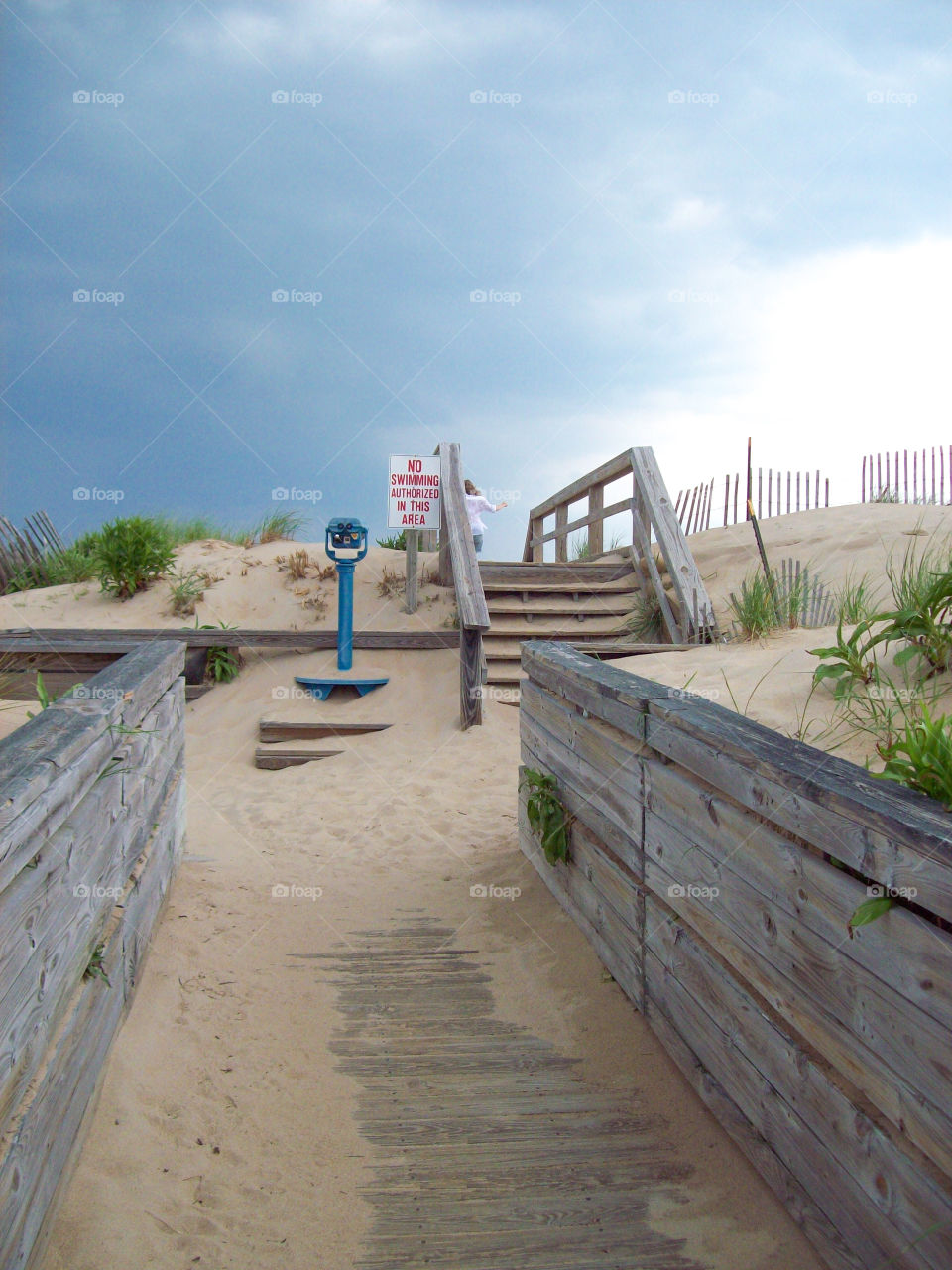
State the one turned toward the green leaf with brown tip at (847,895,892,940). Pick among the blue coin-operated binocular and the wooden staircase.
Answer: the wooden staircase

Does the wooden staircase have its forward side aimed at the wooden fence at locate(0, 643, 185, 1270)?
yes

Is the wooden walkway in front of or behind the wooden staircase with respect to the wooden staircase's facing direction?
in front

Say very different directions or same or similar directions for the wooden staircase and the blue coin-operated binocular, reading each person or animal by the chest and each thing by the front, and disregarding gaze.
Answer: same or similar directions

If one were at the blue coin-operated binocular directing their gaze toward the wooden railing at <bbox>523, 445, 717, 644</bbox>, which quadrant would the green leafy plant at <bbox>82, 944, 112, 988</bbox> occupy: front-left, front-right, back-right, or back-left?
back-right

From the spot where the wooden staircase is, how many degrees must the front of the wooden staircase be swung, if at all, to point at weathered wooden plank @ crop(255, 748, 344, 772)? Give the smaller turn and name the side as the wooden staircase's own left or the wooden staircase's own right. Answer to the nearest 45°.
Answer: approximately 45° to the wooden staircase's own right
